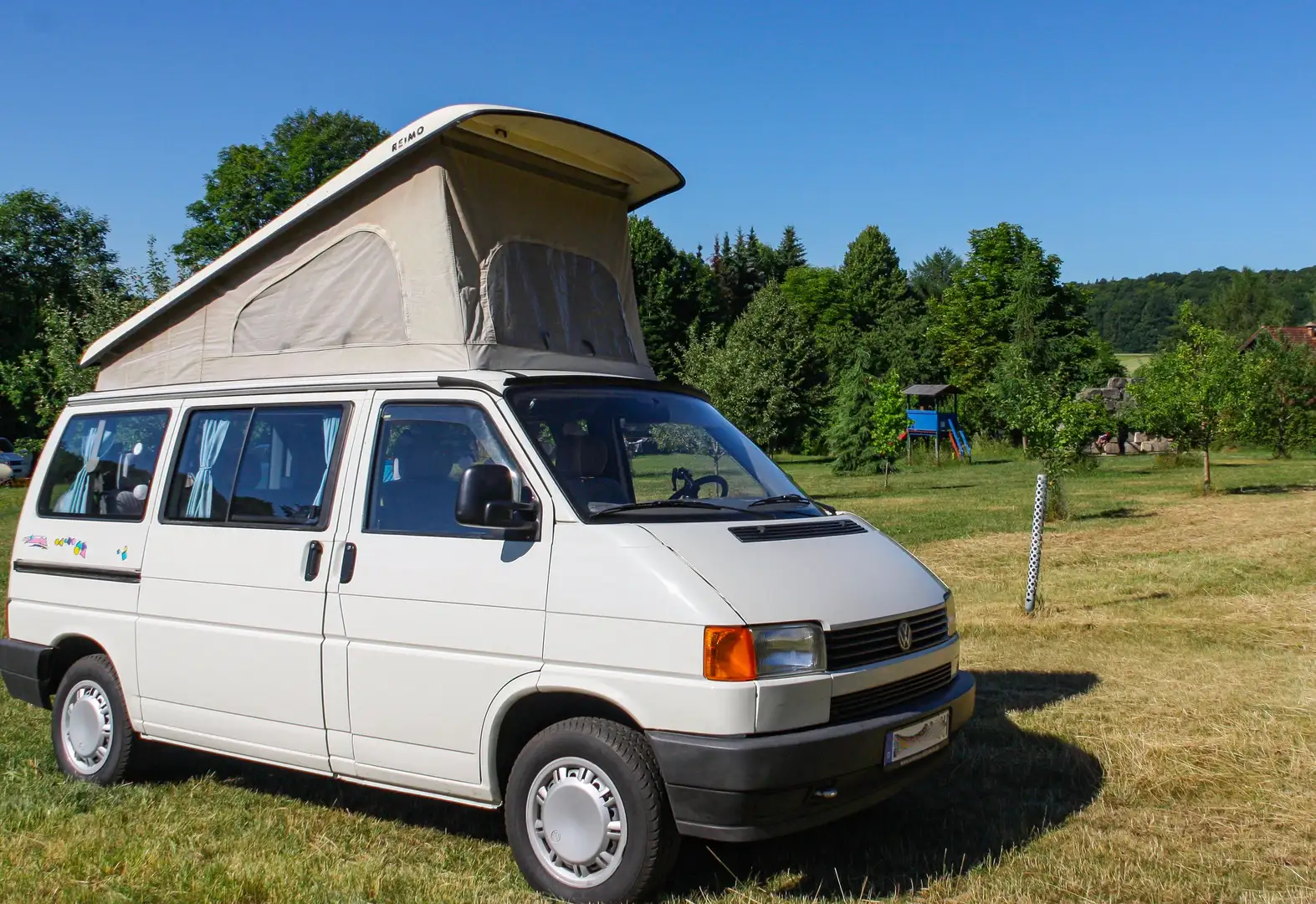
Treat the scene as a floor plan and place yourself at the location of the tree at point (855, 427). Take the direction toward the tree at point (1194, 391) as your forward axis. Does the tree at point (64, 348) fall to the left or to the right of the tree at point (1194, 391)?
right

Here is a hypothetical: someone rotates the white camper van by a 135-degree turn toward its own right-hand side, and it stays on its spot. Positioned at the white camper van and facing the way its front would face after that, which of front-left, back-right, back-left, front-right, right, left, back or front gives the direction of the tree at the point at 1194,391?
back-right

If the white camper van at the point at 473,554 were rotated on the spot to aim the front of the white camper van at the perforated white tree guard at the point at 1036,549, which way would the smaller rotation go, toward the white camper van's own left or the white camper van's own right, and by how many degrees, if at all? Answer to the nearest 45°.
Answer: approximately 90° to the white camper van's own left

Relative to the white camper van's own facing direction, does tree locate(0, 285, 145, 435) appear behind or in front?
behind

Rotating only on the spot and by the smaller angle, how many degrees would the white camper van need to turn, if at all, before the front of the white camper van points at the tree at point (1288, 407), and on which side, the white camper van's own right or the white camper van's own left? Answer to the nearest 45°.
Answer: approximately 90° to the white camper van's own left

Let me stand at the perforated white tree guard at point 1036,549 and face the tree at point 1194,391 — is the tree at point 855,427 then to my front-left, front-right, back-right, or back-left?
front-left

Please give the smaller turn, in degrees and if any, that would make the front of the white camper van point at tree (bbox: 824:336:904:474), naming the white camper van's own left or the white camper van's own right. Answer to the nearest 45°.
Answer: approximately 135° to the white camper van's own left

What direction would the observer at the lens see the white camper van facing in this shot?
facing the viewer and to the right of the viewer

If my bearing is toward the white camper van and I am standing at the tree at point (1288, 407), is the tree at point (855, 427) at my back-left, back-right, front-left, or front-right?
front-right

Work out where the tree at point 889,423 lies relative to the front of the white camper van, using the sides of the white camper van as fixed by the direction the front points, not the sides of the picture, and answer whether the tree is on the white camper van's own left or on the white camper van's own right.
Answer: on the white camper van's own left
